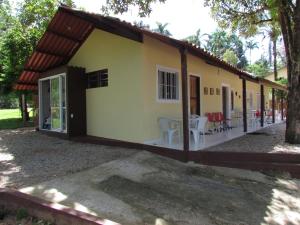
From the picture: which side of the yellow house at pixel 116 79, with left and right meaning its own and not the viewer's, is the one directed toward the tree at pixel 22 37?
back

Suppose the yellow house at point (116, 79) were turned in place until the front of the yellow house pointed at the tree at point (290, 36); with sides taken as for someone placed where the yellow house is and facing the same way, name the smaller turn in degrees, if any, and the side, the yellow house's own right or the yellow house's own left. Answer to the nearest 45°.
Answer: approximately 45° to the yellow house's own left

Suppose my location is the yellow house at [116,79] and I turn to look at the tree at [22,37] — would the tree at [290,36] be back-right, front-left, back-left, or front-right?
back-right
